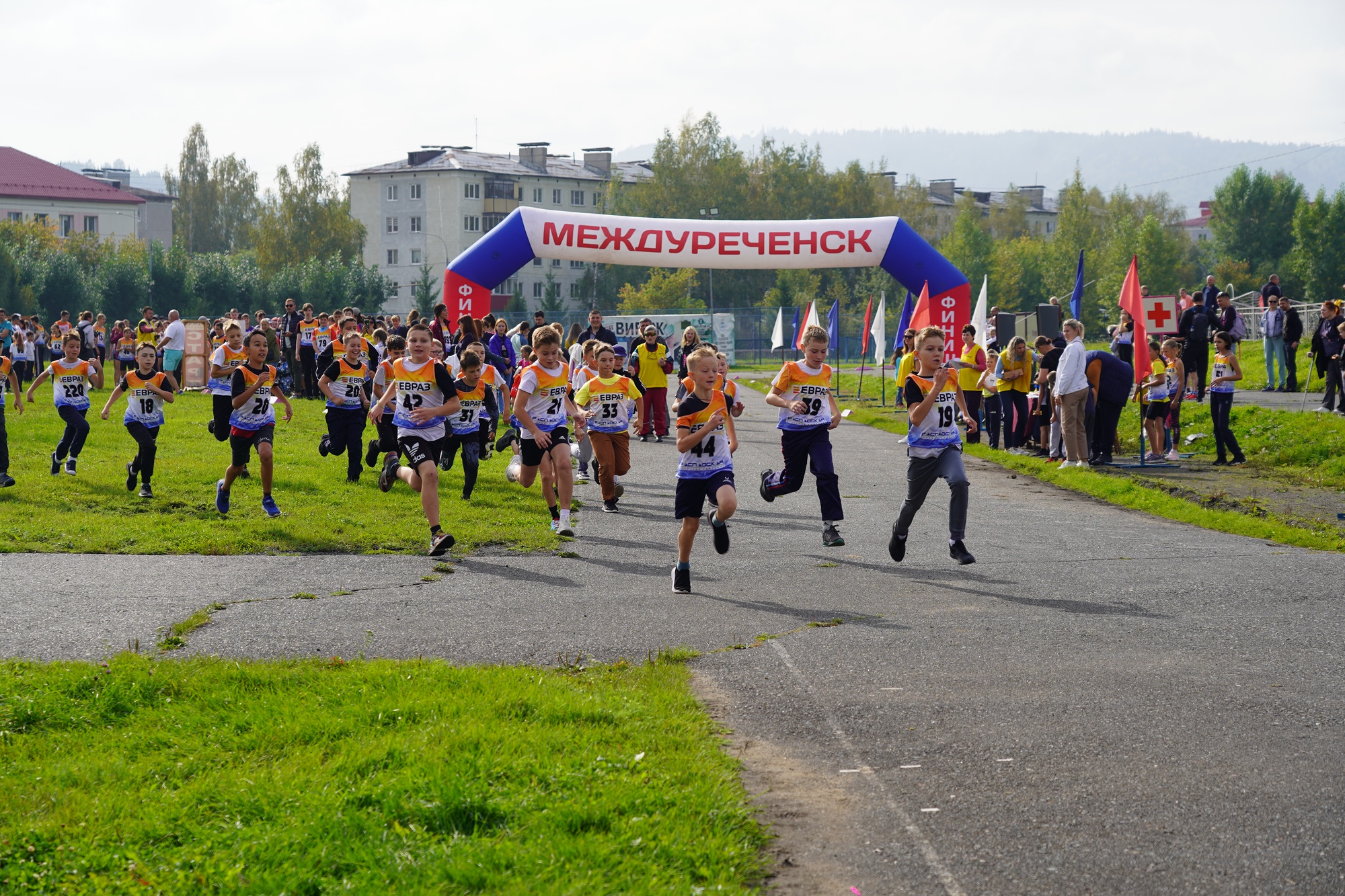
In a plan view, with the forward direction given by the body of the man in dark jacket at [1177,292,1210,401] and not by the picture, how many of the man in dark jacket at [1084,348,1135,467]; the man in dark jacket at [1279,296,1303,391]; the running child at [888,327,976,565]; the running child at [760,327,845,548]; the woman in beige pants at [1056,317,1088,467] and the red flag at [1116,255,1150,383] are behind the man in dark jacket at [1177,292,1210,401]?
5

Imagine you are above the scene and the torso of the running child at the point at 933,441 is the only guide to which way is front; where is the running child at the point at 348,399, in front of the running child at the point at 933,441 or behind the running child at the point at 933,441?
behind

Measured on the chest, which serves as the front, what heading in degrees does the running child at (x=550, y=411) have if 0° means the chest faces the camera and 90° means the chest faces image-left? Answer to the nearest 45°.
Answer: approximately 315°

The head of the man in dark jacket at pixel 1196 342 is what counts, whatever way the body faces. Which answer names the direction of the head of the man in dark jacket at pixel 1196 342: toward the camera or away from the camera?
away from the camera

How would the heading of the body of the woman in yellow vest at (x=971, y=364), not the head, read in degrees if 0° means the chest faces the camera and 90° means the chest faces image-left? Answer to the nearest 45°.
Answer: approximately 45°

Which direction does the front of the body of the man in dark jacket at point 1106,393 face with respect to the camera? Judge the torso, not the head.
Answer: to the viewer's left

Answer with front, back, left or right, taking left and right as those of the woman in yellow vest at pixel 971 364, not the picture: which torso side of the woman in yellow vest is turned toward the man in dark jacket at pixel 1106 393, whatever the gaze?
left

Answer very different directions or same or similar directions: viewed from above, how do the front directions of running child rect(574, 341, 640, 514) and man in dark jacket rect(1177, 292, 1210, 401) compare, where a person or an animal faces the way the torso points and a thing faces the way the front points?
very different directions

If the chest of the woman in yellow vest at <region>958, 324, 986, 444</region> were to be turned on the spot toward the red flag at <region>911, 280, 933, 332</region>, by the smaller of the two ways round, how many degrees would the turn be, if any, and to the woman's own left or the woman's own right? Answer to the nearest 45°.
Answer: approximately 135° to the woman's own right

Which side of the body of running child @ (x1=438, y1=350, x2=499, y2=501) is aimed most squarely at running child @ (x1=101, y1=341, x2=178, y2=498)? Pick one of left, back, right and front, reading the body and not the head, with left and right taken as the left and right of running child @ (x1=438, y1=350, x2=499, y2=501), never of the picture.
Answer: right
